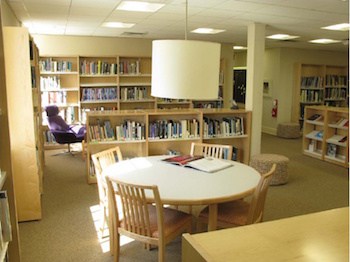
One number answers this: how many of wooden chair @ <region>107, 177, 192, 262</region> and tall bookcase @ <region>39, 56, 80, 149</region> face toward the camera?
1

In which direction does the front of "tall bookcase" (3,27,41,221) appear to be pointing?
to the viewer's right

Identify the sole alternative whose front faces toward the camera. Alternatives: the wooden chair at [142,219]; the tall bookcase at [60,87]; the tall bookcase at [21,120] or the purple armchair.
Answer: the tall bookcase at [60,87]

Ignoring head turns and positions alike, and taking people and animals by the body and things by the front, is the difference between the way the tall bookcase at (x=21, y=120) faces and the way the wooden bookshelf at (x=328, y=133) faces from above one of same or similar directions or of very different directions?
very different directions

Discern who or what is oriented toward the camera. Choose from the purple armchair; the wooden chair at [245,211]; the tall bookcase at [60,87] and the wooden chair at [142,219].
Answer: the tall bookcase
